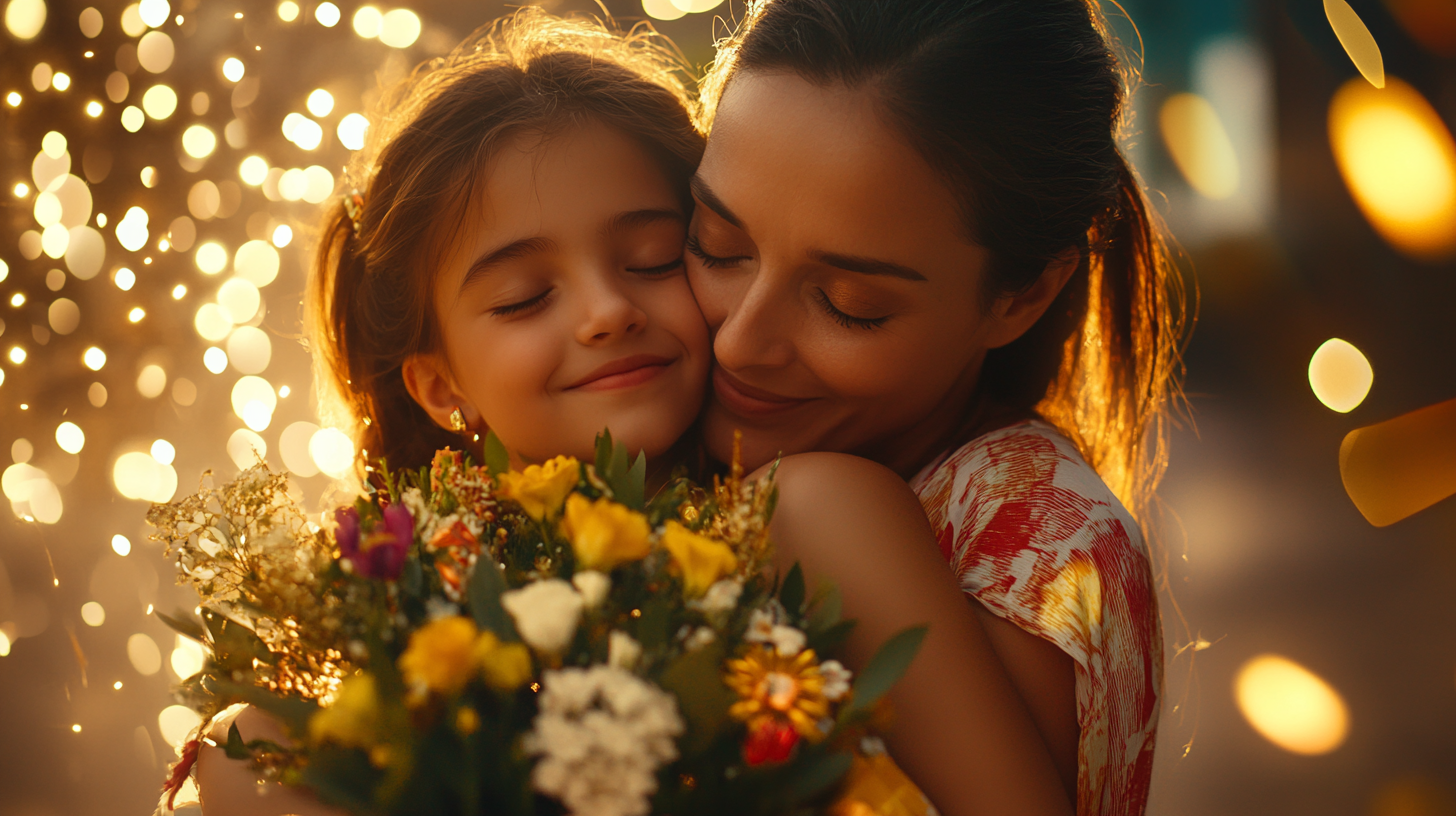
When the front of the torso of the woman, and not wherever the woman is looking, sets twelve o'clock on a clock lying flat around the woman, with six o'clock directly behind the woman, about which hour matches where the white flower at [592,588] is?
The white flower is roughly at 11 o'clock from the woman.

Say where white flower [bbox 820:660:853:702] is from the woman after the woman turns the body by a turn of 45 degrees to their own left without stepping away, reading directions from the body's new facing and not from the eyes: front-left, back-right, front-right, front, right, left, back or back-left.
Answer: front

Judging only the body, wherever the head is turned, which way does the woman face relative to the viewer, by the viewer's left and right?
facing the viewer and to the left of the viewer

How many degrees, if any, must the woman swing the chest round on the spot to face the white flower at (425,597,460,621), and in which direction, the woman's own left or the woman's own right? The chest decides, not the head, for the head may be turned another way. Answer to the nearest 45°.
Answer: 0° — they already face it

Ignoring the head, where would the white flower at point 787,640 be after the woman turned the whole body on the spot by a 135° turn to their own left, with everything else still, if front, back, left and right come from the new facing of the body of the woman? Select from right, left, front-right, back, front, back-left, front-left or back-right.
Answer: right

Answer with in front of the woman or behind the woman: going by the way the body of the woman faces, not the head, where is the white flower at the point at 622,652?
in front
